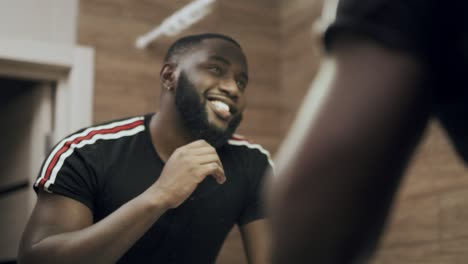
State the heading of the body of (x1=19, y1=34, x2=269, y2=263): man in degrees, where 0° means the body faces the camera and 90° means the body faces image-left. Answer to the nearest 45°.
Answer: approximately 315°
